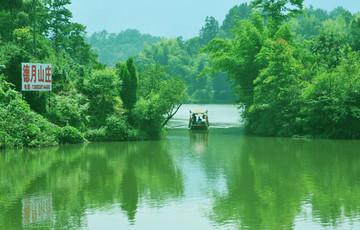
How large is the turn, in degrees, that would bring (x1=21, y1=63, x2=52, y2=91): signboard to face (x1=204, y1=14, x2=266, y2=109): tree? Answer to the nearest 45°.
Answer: approximately 135° to its left

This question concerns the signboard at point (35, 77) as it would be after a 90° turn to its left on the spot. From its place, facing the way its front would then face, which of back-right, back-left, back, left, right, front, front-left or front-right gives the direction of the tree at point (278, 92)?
front

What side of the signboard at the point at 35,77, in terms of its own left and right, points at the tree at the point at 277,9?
left

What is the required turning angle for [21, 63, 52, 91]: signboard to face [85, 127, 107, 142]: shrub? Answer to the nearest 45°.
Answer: approximately 90° to its left

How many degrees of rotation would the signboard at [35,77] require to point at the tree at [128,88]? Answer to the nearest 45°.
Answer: approximately 135° to its left

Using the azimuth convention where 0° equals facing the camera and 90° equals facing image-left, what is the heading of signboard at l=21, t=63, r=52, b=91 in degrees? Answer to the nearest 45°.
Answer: approximately 0°
